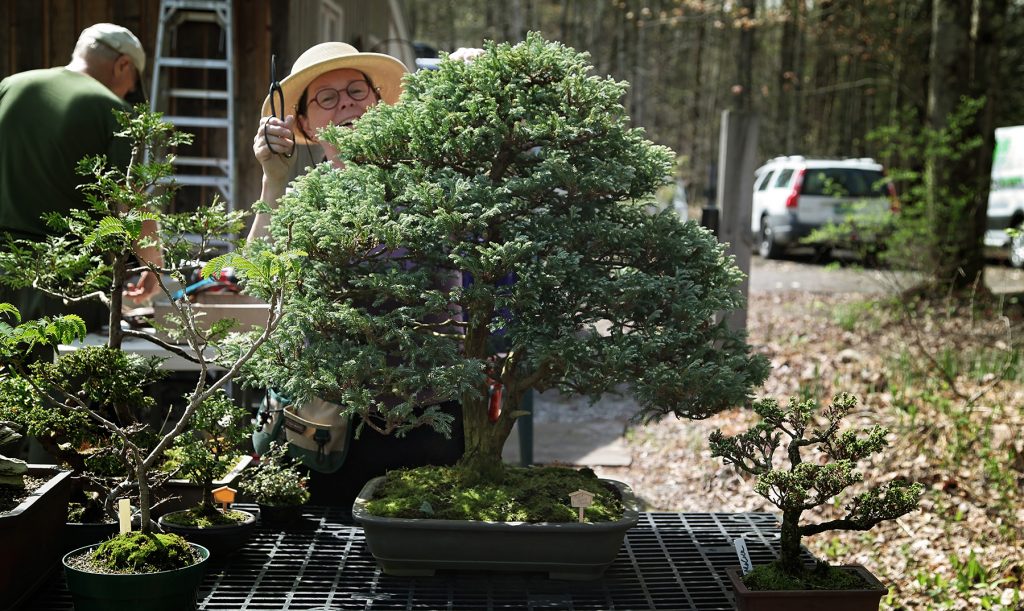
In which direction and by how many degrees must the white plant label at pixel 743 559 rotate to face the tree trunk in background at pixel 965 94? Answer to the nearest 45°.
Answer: approximately 180°

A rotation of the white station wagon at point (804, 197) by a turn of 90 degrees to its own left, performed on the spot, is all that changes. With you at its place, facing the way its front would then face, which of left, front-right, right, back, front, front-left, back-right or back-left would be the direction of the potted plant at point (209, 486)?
front-left

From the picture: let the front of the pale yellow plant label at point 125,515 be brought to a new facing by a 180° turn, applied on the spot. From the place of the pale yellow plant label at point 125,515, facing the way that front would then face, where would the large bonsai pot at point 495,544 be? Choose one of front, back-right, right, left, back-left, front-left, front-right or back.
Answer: right

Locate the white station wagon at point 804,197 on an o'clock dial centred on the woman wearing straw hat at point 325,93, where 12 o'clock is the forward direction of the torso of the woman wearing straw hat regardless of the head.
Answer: The white station wagon is roughly at 7 o'clock from the woman wearing straw hat.

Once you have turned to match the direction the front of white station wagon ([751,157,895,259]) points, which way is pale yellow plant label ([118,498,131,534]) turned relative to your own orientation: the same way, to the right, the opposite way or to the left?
the opposite way

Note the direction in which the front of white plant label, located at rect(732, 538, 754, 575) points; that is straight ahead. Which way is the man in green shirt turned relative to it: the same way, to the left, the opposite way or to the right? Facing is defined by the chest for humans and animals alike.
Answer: the opposite way

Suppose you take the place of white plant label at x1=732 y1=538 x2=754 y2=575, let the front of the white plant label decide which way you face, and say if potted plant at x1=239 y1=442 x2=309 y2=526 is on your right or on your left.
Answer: on your right

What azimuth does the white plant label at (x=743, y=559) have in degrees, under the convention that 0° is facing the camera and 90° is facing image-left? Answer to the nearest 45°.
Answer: approximately 0°

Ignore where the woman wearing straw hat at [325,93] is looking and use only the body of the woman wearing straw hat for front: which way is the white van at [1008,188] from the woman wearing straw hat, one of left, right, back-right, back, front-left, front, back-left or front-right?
back-left

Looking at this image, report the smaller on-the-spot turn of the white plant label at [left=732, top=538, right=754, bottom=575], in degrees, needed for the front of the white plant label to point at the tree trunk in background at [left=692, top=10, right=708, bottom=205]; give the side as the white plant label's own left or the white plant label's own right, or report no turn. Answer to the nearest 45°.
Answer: approximately 180°

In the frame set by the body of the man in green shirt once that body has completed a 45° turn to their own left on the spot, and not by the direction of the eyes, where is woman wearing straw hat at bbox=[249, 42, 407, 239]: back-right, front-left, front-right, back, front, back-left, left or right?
back-right

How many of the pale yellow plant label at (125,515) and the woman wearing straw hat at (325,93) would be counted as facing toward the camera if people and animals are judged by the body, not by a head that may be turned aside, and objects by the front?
2
